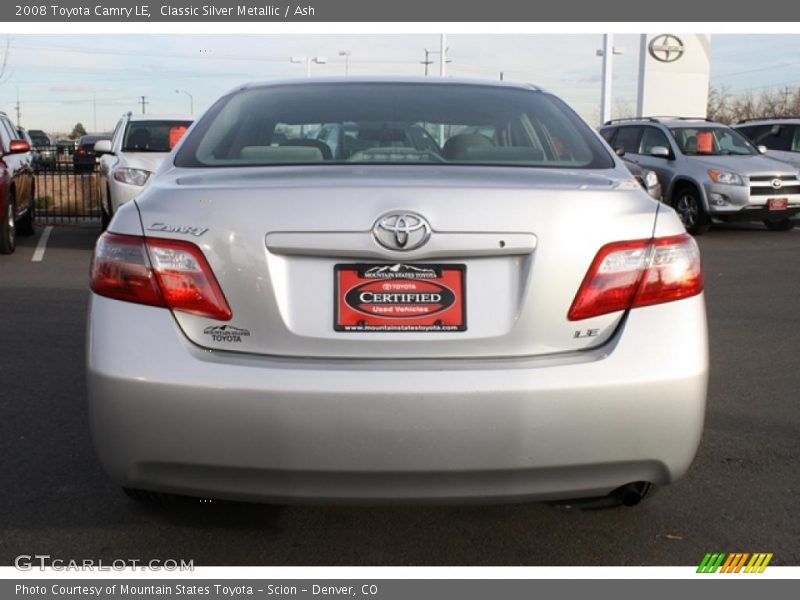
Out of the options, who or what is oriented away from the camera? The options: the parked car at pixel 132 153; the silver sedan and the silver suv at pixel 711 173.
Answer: the silver sedan

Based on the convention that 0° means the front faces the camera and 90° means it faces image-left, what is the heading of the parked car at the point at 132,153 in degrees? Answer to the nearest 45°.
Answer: approximately 315°

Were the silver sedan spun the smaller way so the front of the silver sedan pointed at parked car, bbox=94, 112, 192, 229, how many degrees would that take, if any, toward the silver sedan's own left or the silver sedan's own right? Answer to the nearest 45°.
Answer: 0° — it already faces it

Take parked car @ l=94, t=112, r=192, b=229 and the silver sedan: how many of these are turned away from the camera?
1

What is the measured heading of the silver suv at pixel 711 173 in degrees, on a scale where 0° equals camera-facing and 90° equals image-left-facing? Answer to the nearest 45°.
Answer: approximately 315°

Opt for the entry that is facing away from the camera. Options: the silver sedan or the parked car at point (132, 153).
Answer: the silver sedan

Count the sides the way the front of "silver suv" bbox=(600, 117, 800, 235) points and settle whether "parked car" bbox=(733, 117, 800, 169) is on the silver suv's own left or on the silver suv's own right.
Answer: on the silver suv's own left

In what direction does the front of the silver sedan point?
away from the camera
